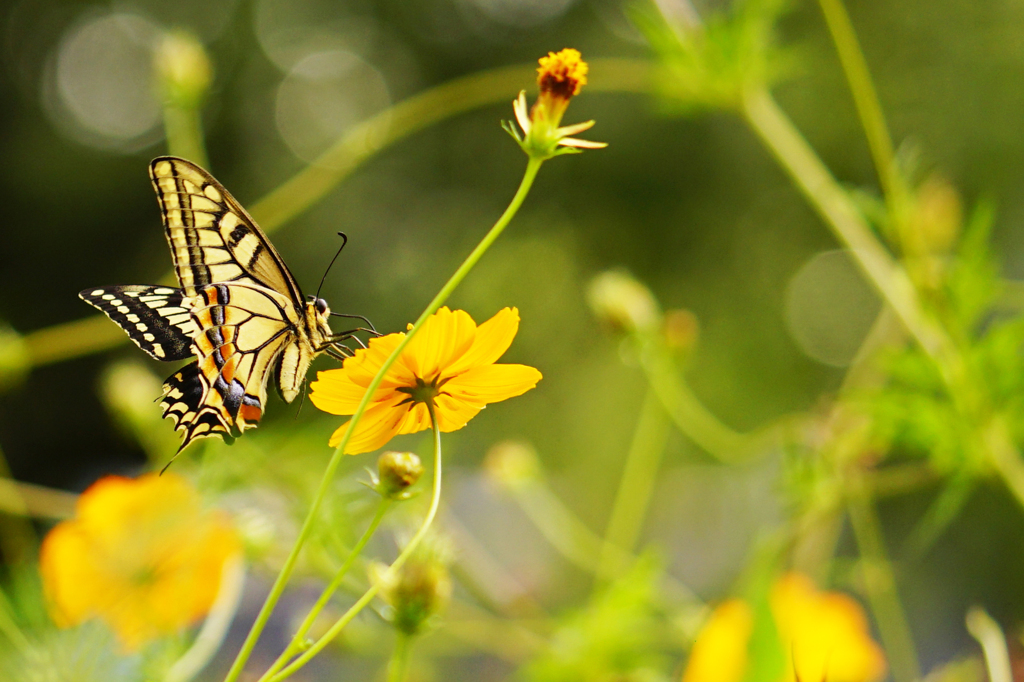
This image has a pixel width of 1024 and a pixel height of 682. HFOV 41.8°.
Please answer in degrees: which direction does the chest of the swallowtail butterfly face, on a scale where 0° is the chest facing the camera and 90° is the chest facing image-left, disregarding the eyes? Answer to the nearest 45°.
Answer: approximately 270°
